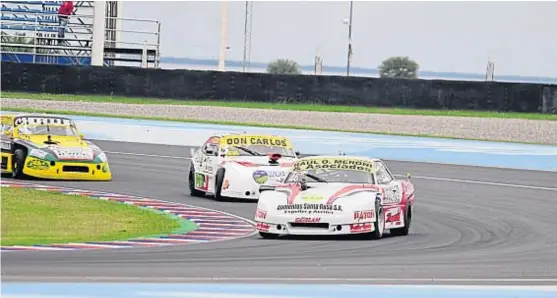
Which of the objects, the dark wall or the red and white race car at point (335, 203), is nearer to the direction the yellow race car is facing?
the red and white race car

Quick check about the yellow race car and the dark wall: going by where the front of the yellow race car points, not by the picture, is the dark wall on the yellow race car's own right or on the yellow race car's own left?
on the yellow race car's own left

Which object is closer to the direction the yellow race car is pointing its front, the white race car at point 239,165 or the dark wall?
the white race car

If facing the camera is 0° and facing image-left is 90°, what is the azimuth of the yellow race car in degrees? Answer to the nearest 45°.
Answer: approximately 315°

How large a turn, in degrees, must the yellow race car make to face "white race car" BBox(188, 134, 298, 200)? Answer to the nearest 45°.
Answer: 0° — it already faces it
